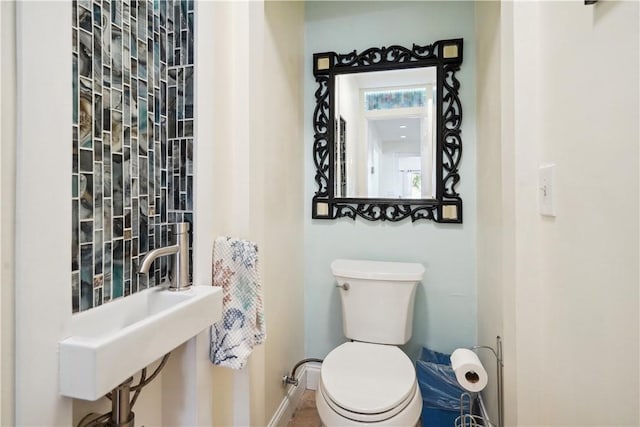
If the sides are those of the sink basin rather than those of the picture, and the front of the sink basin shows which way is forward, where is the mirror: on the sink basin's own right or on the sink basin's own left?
on the sink basin's own left

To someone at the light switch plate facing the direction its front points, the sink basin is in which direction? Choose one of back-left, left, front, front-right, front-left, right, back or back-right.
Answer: front

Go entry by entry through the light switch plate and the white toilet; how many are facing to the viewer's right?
0

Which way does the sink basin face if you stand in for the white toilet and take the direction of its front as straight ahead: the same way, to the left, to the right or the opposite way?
to the left

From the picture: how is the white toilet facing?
toward the camera

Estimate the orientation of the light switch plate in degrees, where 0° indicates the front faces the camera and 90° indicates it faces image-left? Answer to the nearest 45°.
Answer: approximately 45°

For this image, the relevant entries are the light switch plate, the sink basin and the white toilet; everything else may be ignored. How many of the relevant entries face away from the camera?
0

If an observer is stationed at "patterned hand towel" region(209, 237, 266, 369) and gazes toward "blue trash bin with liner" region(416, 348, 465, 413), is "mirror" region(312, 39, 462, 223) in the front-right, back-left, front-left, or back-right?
front-left

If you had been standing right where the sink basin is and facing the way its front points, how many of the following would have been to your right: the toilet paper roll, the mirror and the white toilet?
0

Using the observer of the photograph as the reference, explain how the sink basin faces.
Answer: facing the viewer and to the right of the viewer
